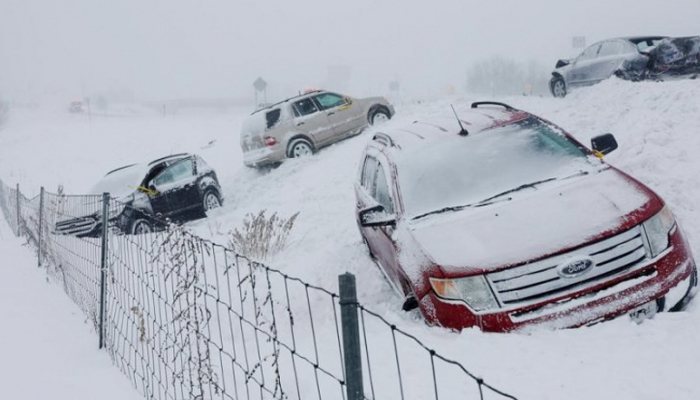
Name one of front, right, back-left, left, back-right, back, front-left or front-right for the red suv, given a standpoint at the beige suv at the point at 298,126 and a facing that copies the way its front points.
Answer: back-right

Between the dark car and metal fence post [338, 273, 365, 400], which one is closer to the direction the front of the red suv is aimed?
the metal fence post

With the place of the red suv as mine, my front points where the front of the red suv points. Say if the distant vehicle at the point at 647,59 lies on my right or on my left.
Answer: on my left

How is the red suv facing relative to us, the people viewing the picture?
facing the viewer and to the right of the viewer

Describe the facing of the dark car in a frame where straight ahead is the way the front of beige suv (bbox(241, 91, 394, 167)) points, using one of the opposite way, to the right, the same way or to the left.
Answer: the opposite way

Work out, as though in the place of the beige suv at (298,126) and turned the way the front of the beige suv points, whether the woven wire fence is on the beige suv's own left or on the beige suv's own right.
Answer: on the beige suv's own right

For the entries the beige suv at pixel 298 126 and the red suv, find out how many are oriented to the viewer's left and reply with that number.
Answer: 0

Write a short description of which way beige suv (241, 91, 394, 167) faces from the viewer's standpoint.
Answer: facing away from the viewer and to the right of the viewer

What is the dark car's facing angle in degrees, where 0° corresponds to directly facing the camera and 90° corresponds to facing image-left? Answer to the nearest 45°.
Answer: approximately 45°

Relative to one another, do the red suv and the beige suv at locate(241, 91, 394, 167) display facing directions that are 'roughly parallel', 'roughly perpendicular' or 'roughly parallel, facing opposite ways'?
roughly perpendicular

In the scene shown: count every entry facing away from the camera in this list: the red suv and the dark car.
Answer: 0
